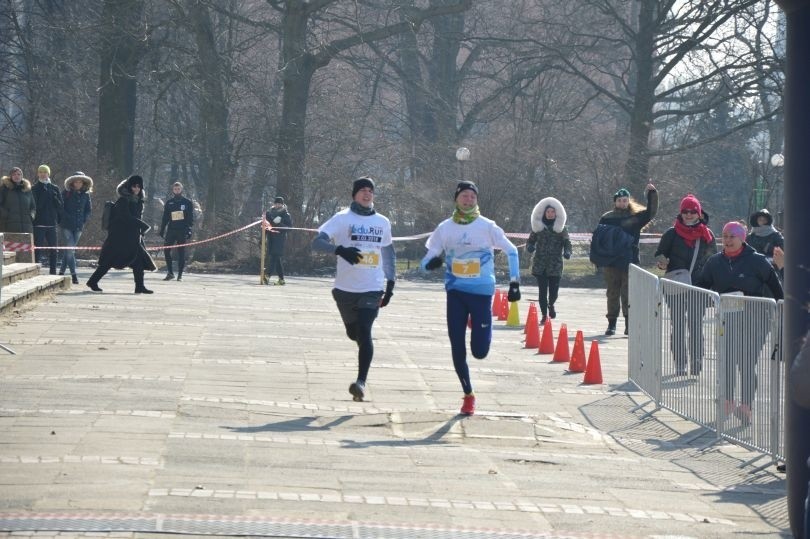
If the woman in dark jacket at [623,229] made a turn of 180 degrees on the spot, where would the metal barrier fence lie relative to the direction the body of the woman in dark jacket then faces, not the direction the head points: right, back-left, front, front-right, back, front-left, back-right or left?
back

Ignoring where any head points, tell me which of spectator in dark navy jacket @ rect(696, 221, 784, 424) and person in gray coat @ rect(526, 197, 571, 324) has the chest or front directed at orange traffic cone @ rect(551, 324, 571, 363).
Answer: the person in gray coat

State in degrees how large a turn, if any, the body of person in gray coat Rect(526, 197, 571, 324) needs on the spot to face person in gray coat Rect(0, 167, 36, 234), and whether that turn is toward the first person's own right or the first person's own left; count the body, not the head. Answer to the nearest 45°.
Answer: approximately 90° to the first person's own right

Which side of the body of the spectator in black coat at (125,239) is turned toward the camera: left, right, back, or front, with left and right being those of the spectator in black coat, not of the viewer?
right

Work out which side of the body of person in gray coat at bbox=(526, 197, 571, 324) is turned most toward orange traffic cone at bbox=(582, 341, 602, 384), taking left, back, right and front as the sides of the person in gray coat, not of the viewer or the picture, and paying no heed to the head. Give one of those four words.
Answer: front

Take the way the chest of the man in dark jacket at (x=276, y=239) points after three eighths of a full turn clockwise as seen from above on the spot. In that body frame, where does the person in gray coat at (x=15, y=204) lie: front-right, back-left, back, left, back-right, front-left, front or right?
left

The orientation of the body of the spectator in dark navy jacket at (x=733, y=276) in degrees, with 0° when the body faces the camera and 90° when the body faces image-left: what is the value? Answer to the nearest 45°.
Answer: approximately 45°

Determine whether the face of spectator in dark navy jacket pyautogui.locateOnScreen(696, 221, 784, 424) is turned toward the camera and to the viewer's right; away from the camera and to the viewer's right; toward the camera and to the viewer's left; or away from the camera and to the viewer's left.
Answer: toward the camera and to the viewer's left

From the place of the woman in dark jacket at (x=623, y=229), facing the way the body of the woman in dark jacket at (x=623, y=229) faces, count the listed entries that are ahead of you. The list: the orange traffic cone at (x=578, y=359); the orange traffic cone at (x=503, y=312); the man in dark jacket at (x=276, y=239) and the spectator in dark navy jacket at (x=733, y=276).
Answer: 2
